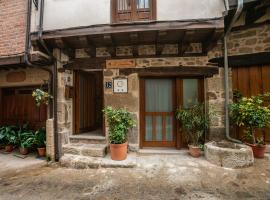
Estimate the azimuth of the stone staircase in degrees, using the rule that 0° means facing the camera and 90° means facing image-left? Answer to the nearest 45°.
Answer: approximately 0°

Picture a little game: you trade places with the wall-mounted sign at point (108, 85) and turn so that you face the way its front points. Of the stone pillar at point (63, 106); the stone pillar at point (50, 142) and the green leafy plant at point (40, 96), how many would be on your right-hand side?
3

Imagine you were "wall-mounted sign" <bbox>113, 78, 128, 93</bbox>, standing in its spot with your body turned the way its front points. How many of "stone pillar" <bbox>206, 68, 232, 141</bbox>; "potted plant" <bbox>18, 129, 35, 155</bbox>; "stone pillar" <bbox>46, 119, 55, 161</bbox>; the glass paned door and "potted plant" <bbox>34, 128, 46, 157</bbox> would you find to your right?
3

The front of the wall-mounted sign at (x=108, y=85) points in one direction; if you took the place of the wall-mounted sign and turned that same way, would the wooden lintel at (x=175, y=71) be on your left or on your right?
on your left

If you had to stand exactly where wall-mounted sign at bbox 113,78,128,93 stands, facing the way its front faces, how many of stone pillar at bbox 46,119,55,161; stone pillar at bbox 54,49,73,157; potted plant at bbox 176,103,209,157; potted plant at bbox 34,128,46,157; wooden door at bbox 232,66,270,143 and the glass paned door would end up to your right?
3

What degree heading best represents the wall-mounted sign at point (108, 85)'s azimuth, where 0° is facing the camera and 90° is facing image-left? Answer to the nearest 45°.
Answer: approximately 0°

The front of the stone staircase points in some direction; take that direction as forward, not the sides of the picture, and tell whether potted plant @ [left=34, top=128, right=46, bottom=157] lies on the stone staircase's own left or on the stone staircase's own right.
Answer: on the stone staircase's own right

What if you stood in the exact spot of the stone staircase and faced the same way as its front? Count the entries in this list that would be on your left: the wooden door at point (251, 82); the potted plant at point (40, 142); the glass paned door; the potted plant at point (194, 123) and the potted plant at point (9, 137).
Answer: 3

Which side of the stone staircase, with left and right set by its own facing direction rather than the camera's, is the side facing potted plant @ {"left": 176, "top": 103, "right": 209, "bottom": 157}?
left
